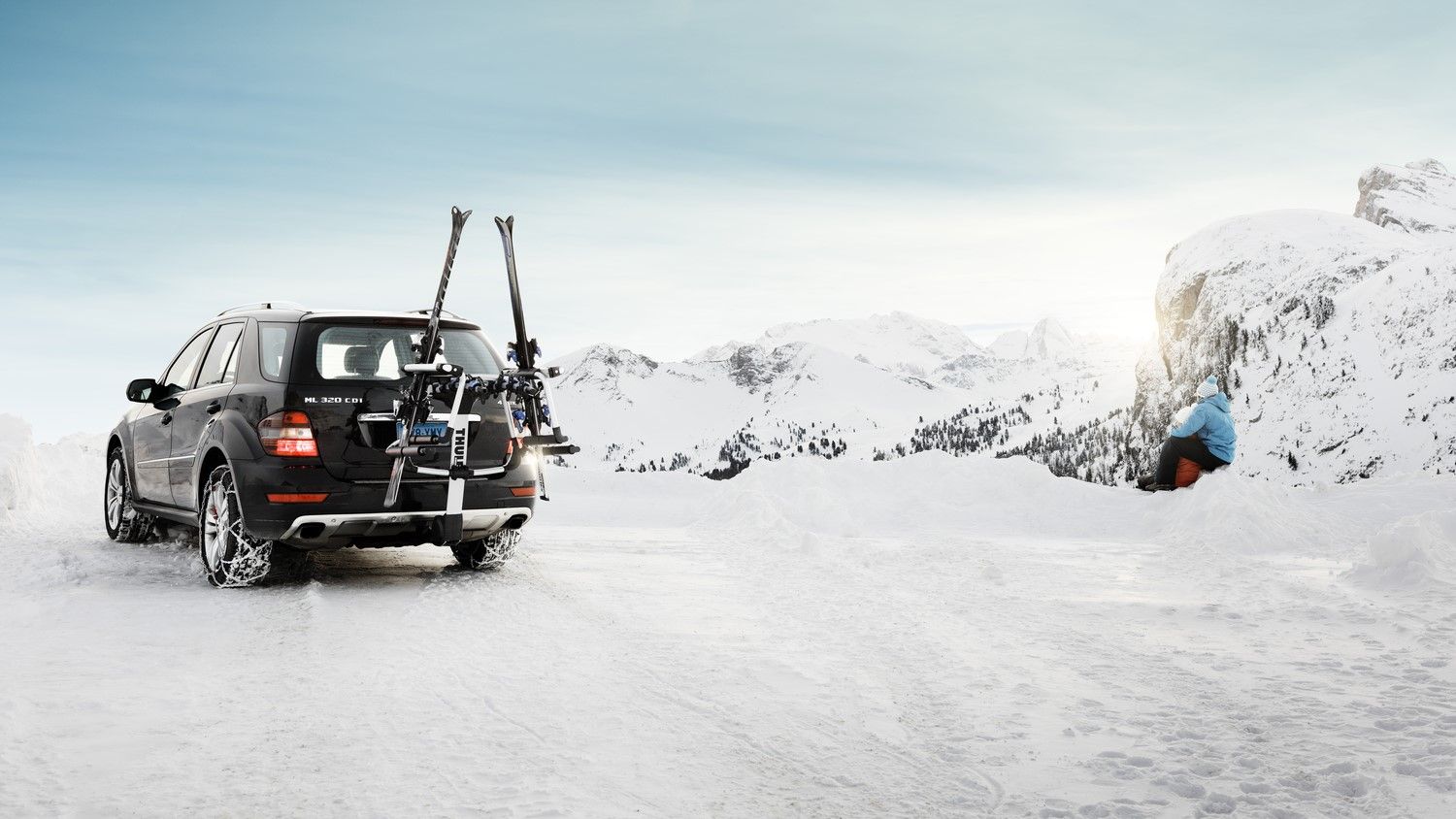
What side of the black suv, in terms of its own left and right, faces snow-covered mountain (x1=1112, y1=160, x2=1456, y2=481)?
right

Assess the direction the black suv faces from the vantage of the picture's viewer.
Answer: facing away from the viewer and to the left of the viewer
